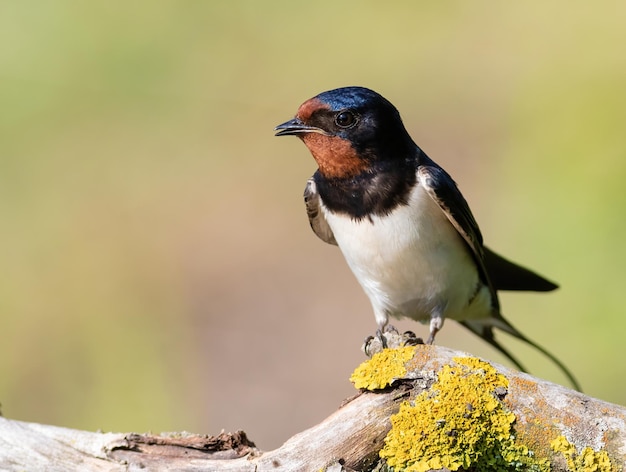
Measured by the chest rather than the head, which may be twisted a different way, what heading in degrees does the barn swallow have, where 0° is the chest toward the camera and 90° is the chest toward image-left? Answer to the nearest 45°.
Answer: approximately 45°
